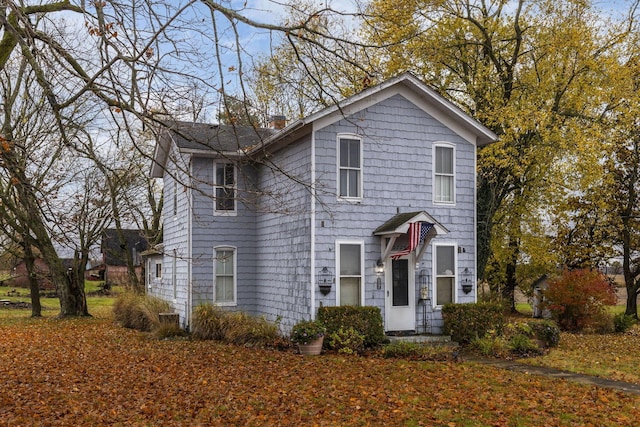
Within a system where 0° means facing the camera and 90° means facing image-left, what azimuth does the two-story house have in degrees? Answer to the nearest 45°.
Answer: approximately 315°

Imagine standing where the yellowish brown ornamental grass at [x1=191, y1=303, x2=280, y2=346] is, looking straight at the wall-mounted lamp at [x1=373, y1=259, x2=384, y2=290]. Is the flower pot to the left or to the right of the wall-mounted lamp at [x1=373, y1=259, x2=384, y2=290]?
right

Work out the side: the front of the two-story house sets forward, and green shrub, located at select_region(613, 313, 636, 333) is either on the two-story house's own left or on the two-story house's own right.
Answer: on the two-story house's own left

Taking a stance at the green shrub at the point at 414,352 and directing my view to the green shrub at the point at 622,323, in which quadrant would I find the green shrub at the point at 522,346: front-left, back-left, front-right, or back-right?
front-right
